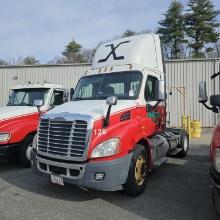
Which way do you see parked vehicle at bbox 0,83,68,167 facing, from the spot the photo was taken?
facing the viewer and to the left of the viewer

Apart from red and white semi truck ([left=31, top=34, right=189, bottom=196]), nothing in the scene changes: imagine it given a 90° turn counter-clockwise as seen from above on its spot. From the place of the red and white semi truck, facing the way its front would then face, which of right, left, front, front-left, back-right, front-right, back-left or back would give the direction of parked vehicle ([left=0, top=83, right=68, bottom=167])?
back
